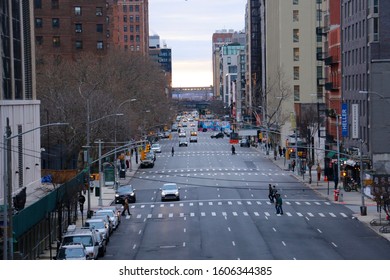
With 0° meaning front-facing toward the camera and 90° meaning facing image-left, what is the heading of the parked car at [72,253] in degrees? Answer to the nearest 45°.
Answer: approximately 0°

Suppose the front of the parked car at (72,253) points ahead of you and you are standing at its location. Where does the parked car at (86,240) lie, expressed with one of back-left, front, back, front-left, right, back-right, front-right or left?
back

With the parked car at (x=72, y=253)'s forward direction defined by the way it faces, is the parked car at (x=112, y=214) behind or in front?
behind

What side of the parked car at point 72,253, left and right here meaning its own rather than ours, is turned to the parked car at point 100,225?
back
